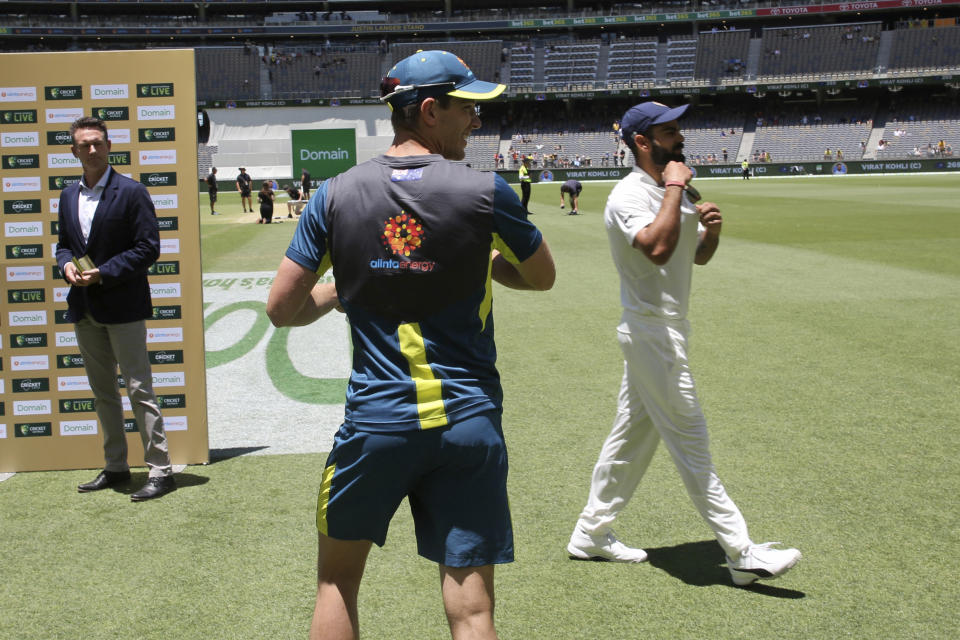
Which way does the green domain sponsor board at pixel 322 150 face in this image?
toward the camera

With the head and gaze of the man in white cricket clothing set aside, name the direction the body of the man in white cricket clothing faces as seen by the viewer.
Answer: to the viewer's right

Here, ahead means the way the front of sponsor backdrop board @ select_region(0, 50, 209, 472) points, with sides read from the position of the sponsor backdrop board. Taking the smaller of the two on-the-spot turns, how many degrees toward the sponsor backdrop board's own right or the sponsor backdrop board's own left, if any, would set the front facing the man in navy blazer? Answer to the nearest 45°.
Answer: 0° — it already faces them

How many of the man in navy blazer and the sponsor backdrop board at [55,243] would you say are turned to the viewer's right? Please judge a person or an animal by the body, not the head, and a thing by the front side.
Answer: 0

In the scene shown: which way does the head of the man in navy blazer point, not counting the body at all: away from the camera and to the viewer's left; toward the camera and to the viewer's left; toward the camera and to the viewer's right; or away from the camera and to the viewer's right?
toward the camera and to the viewer's right

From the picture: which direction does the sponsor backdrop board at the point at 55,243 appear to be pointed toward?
toward the camera

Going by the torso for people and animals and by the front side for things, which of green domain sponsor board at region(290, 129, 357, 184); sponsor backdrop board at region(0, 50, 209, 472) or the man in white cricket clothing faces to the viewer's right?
the man in white cricket clothing

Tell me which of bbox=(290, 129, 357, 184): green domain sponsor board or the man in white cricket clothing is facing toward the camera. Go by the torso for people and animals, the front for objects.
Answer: the green domain sponsor board

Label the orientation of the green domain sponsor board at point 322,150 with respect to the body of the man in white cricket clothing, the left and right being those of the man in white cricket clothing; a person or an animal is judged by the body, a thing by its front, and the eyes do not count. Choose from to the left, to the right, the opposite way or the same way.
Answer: to the right

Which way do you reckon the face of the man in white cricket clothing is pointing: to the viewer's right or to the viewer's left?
to the viewer's right

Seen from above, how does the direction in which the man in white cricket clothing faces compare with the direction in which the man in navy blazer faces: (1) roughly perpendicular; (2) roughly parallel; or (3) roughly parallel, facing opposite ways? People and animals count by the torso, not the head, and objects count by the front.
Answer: roughly perpendicular

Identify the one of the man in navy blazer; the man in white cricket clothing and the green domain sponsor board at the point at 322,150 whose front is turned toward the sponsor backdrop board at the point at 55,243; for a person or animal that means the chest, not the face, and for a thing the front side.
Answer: the green domain sponsor board at the point at 322,150

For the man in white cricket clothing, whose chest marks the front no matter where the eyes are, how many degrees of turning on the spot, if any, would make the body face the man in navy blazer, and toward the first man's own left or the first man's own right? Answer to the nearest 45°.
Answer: approximately 180°

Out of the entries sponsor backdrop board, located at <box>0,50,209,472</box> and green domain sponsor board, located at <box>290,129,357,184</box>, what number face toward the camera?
2

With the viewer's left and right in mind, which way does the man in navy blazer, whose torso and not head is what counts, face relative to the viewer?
facing the viewer and to the left of the viewer

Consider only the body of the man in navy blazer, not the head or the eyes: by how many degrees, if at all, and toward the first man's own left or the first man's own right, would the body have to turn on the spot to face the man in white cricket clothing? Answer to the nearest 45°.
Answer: approximately 90° to the first man's own left

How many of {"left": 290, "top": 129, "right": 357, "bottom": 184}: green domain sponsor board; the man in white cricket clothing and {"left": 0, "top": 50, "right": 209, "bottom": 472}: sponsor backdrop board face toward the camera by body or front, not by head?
2

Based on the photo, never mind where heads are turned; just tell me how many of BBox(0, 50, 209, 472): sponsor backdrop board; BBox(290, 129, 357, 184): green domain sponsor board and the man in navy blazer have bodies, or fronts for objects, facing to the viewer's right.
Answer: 0

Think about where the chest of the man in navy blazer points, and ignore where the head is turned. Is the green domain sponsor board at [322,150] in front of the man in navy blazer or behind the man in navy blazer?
behind
